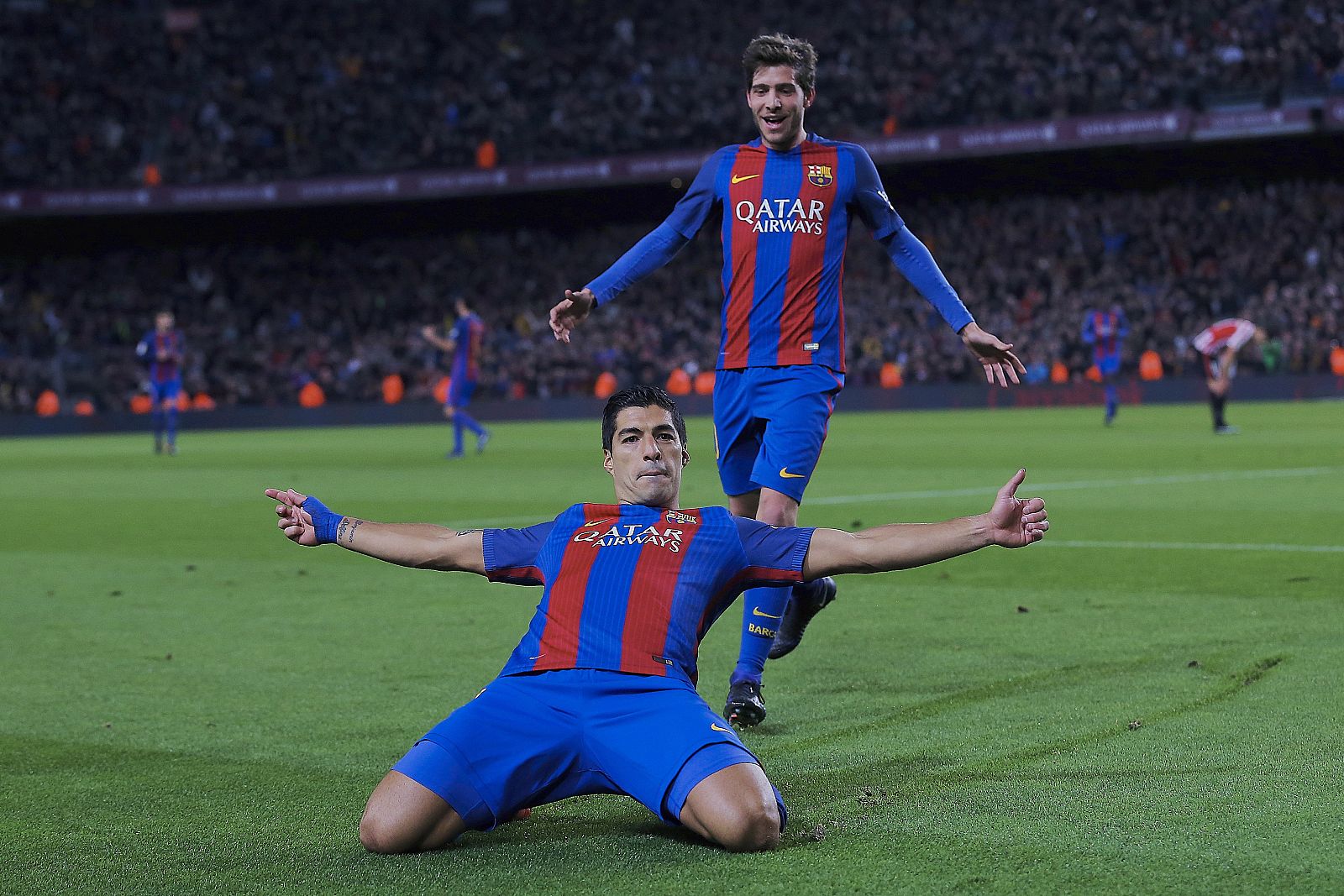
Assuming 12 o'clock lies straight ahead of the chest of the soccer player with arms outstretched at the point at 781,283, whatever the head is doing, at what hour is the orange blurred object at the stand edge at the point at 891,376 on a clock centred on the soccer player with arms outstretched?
The orange blurred object at the stand edge is roughly at 6 o'clock from the soccer player with arms outstretched.

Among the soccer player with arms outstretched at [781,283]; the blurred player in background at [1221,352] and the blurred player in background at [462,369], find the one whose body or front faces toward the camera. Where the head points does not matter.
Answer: the soccer player with arms outstretched

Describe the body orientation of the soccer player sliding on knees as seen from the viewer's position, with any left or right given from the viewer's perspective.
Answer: facing the viewer

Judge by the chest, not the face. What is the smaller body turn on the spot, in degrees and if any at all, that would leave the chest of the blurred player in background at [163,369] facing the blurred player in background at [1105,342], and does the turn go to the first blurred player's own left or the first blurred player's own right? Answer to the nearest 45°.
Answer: approximately 90° to the first blurred player's own left

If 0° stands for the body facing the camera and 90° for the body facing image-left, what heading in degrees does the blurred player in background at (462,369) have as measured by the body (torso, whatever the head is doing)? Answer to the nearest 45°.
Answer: approximately 90°

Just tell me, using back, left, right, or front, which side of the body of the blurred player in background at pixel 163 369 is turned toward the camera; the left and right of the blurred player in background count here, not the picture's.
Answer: front

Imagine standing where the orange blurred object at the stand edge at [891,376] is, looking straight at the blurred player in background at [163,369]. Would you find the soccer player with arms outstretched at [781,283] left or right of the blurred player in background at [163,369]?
left

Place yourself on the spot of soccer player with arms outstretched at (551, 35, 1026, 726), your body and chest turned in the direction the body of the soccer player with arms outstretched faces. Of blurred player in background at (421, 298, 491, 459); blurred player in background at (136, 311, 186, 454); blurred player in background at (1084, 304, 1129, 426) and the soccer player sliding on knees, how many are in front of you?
1

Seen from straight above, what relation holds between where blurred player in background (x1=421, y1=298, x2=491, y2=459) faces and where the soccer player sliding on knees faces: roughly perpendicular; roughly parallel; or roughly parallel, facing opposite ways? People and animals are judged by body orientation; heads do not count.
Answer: roughly perpendicular

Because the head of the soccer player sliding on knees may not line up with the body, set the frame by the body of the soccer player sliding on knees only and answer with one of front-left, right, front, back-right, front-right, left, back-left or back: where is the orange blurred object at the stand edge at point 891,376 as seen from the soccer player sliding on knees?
back
